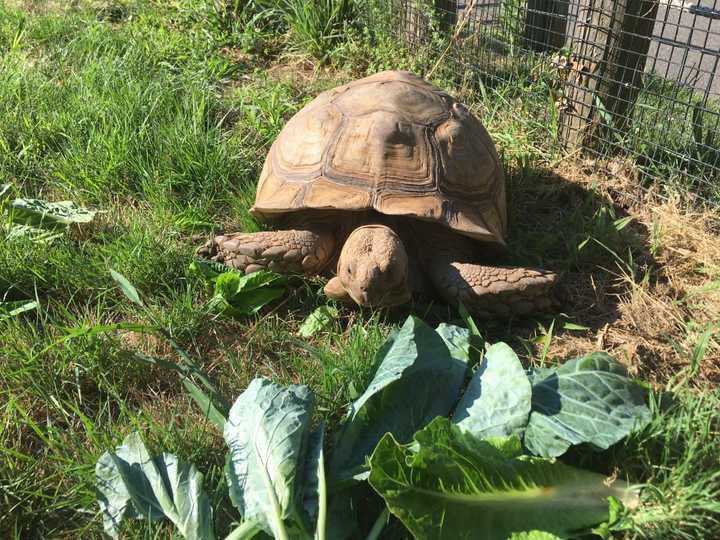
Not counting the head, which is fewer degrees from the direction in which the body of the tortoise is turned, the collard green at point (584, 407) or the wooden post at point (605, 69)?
the collard green

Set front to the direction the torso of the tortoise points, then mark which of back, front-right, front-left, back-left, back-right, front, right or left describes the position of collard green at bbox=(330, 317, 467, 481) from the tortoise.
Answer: front

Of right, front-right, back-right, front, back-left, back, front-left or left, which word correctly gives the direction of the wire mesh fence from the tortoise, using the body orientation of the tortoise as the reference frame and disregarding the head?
back-left

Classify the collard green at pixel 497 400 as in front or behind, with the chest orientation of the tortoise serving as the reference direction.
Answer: in front

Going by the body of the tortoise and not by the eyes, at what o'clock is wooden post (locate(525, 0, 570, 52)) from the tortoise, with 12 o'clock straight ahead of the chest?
The wooden post is roughly at 7 o'clock from the tortoise.

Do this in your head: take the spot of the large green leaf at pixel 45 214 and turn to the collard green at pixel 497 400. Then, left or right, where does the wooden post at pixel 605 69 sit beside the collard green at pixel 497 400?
left

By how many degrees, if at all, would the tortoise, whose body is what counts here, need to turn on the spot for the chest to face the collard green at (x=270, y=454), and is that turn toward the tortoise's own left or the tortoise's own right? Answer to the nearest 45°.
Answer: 0° — it already faces it

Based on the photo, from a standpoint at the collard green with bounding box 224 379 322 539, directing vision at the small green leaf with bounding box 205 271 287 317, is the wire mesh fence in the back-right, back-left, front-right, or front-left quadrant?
front-right

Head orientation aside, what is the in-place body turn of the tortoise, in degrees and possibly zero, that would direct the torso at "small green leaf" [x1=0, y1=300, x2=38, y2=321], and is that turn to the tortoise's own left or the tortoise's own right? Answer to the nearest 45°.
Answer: approximately 90° to the tortoise's own right

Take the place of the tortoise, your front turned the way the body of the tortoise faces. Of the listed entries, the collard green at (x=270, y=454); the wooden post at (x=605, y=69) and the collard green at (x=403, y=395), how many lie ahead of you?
2

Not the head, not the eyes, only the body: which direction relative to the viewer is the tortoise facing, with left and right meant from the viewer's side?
facing the viewer

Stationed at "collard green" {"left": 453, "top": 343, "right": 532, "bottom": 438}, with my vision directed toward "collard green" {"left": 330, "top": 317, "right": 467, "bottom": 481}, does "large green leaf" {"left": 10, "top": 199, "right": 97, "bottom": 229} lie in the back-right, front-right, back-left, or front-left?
front-right

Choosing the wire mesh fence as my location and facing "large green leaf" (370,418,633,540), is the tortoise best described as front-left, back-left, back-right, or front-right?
front-right
